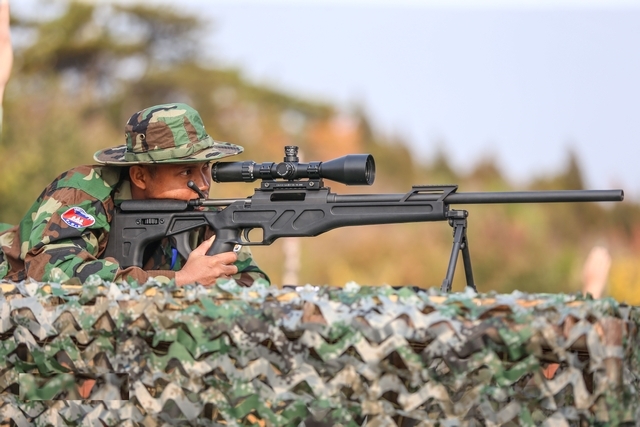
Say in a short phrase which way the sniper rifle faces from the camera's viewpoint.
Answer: facing to the right of the viewer

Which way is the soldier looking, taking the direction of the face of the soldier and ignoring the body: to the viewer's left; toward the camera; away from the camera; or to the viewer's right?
to the viewer's right
